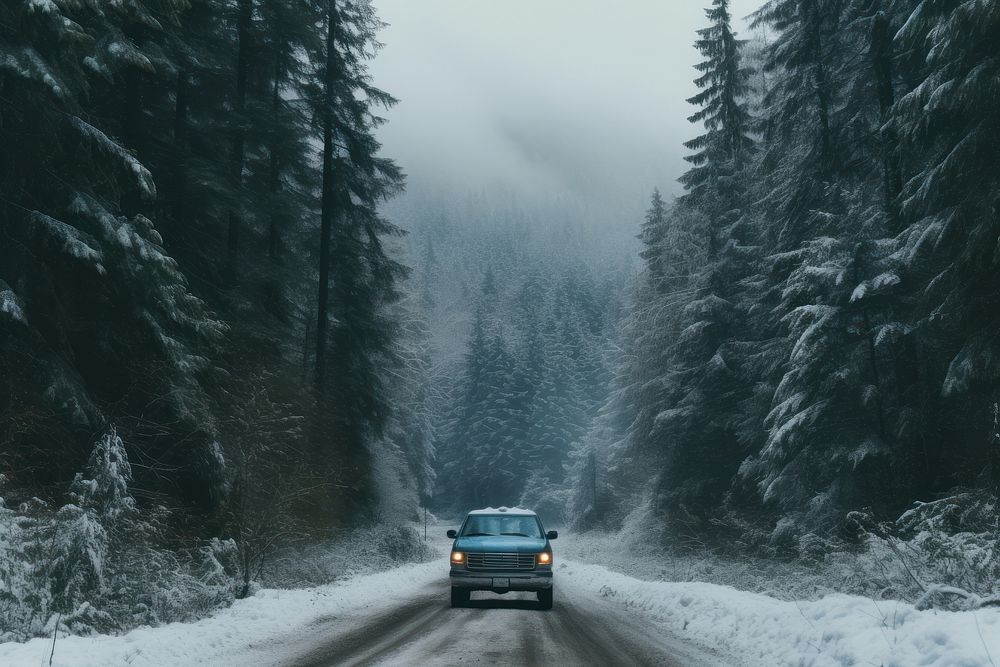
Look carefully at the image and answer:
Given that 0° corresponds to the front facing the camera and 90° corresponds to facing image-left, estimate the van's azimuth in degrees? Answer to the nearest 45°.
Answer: approximately 0°

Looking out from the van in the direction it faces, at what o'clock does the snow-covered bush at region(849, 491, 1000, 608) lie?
The snow-covered bush is roughly at 10 o'clock from the van.

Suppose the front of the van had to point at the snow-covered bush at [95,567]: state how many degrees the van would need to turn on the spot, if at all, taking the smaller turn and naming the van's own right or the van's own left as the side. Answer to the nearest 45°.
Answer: approximately 45° to the van's own right

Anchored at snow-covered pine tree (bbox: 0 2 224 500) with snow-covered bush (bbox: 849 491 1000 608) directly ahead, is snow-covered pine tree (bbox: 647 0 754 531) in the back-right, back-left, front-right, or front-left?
front-left

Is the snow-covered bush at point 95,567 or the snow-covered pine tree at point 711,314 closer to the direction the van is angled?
the snow-covered bush

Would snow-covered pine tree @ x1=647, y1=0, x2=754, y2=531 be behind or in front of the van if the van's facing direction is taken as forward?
behind

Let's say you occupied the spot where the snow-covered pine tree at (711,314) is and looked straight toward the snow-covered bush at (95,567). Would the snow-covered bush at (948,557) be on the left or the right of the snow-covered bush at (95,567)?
left
